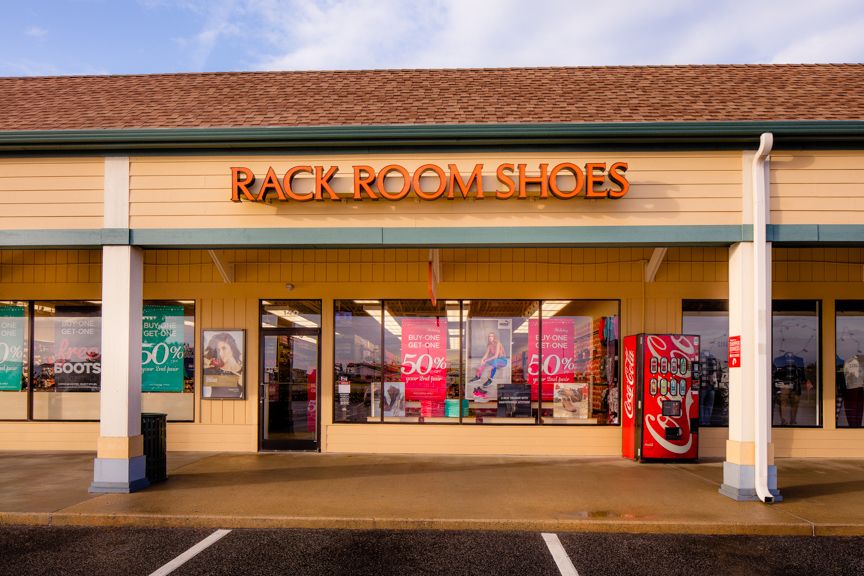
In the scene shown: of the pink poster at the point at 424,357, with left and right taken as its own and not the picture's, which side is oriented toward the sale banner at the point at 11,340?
right

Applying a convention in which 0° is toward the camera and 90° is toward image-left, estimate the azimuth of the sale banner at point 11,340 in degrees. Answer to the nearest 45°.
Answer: approximately 0°

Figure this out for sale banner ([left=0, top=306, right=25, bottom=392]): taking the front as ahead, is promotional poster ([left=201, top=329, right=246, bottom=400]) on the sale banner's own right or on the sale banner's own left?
on the sale banner's own left

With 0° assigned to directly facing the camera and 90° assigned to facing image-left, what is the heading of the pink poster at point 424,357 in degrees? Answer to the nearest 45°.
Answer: approximately 0°

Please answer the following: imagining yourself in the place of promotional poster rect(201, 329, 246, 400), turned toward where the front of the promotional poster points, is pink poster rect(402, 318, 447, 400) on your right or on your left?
on your left
